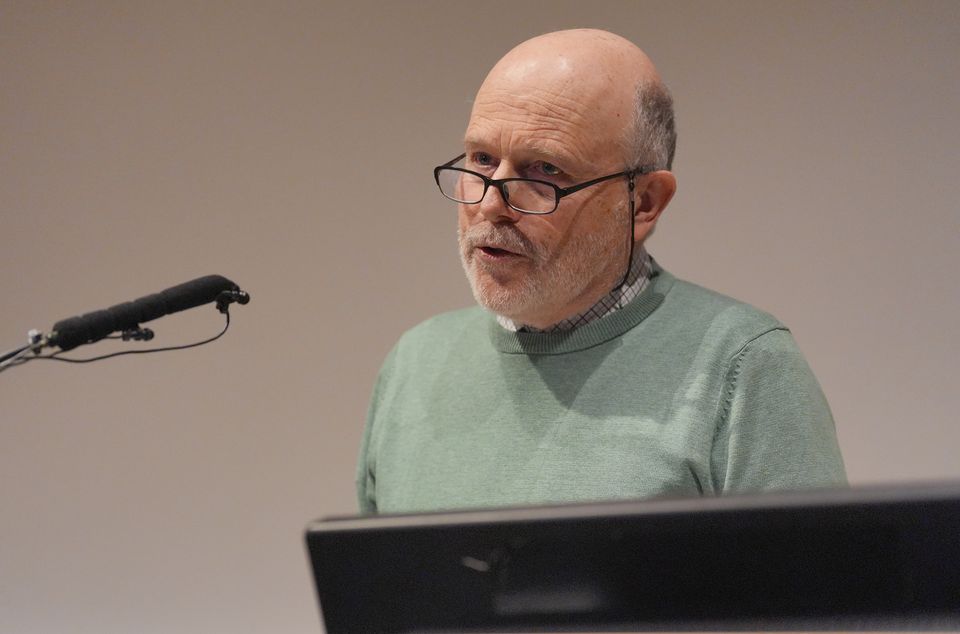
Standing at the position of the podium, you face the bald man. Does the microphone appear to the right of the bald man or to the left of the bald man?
left

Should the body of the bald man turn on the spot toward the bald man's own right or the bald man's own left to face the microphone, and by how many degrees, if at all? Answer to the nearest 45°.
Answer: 0° — they already face it

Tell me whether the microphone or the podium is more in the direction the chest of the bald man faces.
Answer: the microphone

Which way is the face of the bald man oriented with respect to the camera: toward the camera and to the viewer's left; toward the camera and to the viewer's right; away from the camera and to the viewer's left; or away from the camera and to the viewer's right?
toward the camera and to the viewer's left

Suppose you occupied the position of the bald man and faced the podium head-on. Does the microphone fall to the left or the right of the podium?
right

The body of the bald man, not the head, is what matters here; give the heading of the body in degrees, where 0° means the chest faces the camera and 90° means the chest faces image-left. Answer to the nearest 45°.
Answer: approximately 45°
